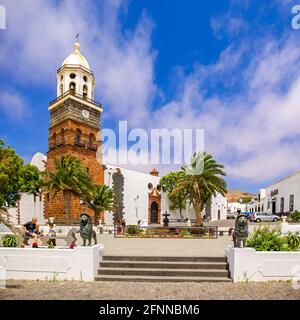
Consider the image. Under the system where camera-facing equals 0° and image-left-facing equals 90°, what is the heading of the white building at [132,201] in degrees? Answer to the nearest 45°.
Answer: approximately 315°

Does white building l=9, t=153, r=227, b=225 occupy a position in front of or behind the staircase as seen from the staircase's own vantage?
behind

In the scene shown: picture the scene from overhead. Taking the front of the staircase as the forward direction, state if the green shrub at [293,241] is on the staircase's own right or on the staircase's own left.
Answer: on the staircase's own left

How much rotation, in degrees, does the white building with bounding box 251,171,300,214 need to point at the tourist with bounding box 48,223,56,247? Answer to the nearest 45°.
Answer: approximately 45° to its left

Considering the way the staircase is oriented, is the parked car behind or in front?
behind

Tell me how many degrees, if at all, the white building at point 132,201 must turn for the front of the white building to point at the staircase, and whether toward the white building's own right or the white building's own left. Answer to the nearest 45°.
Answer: approximately 45° to the white building's own right

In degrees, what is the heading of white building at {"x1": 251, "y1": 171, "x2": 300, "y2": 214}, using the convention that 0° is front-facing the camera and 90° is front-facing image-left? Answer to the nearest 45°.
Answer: approximately 45°

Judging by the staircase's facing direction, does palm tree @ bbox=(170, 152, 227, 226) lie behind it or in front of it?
behind
